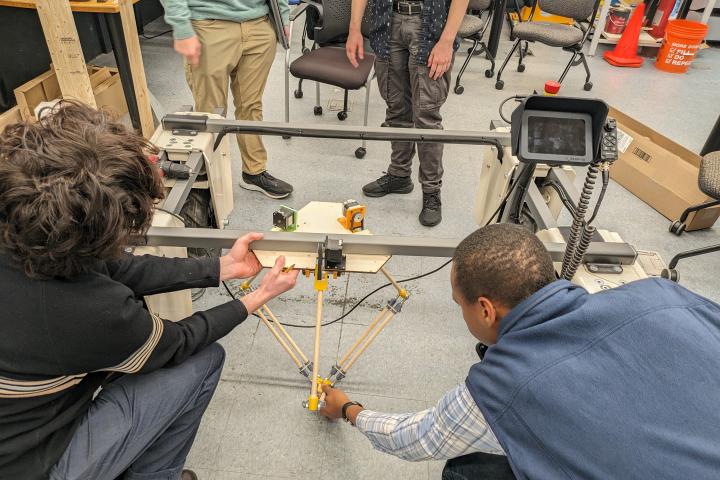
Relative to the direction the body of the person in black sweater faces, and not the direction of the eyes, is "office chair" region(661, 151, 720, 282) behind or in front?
in front

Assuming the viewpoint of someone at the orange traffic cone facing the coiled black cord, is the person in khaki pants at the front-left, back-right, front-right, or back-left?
front-right

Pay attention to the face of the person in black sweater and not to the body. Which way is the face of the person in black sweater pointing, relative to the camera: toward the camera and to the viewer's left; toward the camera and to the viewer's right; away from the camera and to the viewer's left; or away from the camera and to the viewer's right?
away from the camera and to the viewer's right

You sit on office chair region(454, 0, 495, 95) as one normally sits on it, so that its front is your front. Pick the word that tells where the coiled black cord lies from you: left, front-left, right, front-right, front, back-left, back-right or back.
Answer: front-left

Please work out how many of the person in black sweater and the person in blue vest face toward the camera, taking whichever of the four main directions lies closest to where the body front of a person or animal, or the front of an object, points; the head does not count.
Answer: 0

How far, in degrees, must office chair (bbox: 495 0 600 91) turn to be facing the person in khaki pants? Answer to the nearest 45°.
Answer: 0° — it already faces them

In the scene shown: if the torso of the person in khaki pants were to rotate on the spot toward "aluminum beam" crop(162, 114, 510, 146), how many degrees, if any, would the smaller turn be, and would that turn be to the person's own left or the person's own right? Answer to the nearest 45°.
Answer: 0° — they already face it

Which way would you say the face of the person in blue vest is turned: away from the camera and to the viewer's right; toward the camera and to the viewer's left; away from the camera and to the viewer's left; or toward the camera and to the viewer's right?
away from the camera and to the viewer's left

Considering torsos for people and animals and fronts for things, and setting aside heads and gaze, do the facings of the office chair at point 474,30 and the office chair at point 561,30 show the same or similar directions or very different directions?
same or similar directions

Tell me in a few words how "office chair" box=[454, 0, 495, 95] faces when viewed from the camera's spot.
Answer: facing the viewer and to the left of the viewer

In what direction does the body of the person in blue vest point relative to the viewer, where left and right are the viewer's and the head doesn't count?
facing away from the viewer and to the left of the viewer

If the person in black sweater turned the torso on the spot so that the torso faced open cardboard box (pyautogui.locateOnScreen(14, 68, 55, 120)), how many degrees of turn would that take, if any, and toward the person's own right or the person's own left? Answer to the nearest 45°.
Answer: approximately 45° to the person's own left

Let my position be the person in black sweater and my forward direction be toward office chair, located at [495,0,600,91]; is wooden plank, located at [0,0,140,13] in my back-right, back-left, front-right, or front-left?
front-left

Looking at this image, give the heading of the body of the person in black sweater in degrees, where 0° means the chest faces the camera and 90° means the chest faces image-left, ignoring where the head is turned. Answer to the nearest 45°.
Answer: approximately 225°
